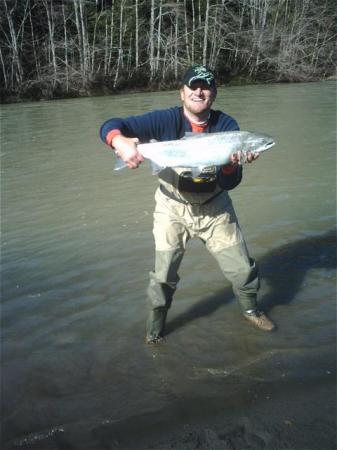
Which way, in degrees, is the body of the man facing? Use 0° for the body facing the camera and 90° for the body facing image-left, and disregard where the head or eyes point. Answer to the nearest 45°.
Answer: approximately 0°
